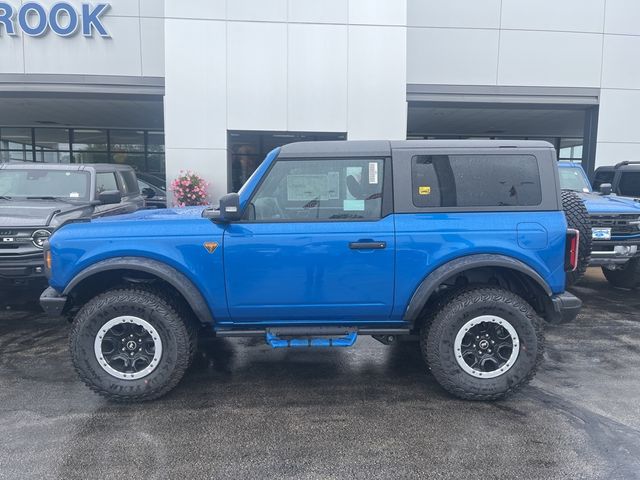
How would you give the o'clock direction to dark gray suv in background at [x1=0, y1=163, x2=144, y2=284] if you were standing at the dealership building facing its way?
The dark gray suv in background is roughly at 1 o'clock from the dealership building.

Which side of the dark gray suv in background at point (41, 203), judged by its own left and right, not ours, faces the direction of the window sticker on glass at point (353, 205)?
left

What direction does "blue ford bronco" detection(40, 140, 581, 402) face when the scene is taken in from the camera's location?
facing to the left of the viewer

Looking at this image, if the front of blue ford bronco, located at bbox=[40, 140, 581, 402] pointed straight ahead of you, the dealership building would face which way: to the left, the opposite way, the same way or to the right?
to the left

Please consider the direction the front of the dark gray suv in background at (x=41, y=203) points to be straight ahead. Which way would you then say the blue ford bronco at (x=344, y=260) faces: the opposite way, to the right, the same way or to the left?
to the right

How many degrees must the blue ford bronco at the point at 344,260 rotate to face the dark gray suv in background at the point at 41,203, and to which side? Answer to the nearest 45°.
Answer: approximately 45° to its right

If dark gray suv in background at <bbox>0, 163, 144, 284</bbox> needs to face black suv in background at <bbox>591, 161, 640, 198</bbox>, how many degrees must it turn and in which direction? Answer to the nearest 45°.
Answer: approximately 135° to its left

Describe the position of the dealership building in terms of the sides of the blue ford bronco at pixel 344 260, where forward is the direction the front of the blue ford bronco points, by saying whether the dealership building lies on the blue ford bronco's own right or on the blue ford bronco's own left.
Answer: on the blue ford bronco's own right

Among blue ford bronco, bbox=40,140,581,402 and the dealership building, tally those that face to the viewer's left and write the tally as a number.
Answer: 1

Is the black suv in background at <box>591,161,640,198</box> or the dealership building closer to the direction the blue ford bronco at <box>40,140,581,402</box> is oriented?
the dealership building

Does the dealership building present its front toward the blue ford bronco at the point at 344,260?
yes

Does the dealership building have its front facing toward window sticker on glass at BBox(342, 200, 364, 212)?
yes

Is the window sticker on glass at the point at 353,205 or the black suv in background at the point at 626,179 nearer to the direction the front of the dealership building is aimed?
the window sticker on glass
